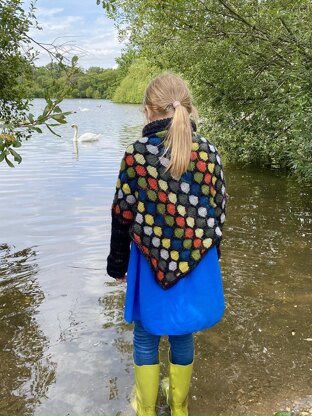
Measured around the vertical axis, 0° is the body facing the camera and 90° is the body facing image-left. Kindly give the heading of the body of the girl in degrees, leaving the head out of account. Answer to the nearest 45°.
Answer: approximately 180°

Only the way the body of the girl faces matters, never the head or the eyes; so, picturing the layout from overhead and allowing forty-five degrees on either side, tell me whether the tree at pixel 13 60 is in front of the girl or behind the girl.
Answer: in front

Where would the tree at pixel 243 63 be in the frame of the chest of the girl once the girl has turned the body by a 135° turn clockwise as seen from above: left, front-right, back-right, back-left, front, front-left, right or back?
back-left
